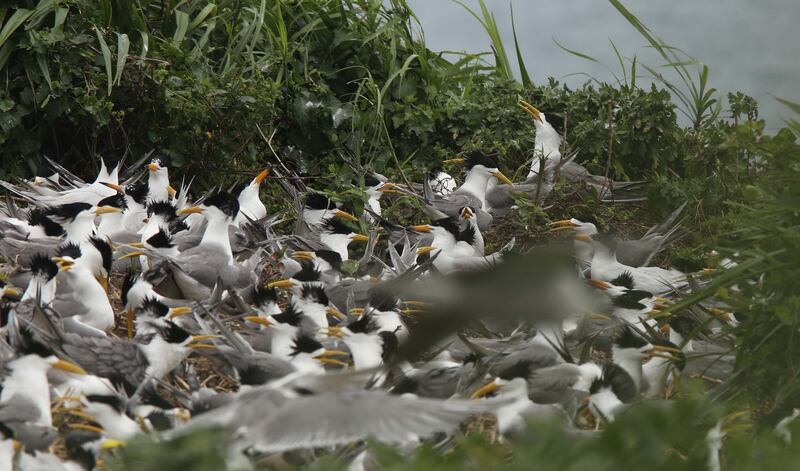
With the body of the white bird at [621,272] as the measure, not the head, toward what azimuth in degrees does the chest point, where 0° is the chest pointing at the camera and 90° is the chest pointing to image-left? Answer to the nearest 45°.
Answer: approximately 90°
